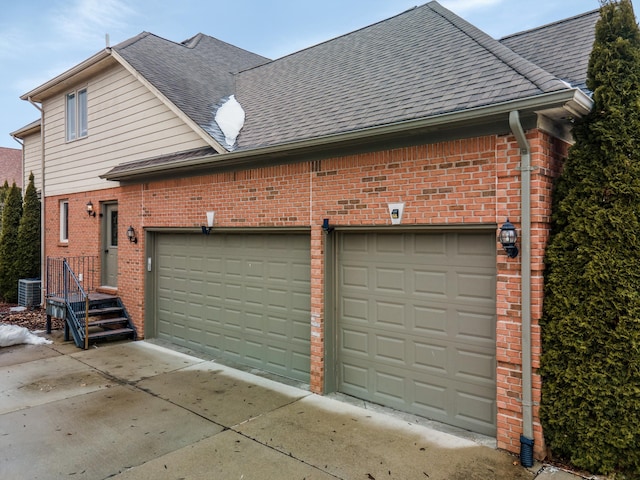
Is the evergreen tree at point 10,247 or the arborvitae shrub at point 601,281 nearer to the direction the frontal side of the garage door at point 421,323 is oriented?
the evergreen tree

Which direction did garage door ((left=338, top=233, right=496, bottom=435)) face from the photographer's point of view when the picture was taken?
facing the viewer and to the left of the viewer

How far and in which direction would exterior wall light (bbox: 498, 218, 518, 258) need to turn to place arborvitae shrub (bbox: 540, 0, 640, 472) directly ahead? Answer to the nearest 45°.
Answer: approximately 135° to its left

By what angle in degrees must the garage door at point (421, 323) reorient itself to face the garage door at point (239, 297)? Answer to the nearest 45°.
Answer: approximately 90° to its right

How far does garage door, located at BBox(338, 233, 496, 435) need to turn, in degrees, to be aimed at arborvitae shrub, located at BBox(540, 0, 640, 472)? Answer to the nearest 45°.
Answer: approximately 90° to its left

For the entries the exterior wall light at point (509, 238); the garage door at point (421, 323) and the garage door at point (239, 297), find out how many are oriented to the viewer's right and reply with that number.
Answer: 0

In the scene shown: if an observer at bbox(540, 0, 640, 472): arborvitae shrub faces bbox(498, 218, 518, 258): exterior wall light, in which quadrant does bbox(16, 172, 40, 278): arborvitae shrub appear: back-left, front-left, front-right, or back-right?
front-right

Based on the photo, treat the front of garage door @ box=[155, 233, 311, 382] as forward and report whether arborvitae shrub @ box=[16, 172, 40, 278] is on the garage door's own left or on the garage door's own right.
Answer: on the garage door's own right

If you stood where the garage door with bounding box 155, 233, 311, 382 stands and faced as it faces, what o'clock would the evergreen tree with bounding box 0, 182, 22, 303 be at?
The evergreen tree is roughly at 3 o'clock from the garage door.

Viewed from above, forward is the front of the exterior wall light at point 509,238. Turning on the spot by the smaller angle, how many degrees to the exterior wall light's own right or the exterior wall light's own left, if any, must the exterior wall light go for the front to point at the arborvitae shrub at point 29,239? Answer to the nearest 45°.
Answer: approximately 45° to the exterior wall light's own right

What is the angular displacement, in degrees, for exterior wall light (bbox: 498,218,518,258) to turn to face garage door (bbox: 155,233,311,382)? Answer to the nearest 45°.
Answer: approximately 45° to its right

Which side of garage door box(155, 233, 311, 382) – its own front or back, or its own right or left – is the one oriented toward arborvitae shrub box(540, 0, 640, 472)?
left

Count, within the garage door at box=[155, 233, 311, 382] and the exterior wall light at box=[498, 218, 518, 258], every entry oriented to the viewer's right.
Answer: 0

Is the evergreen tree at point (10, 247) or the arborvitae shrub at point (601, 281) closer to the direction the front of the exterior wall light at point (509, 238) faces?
the evergreen tree
